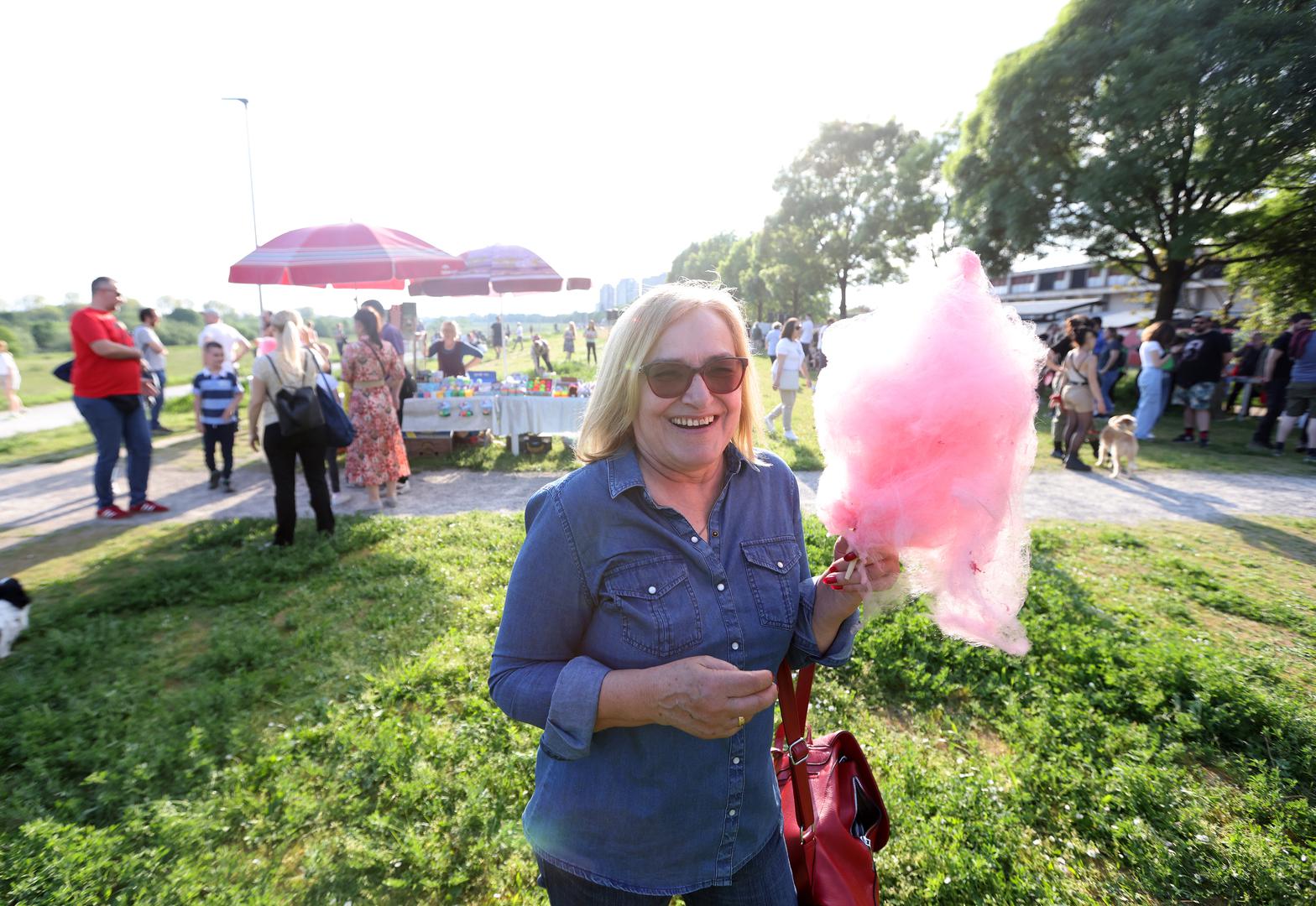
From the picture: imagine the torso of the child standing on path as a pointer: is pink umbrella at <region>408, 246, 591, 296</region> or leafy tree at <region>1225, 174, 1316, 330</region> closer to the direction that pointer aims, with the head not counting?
the leafy tree

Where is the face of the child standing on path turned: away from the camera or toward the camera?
toward the camera

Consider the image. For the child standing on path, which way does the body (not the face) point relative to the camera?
toward the camera

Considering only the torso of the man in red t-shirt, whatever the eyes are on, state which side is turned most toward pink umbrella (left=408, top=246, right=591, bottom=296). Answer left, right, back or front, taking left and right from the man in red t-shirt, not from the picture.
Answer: left

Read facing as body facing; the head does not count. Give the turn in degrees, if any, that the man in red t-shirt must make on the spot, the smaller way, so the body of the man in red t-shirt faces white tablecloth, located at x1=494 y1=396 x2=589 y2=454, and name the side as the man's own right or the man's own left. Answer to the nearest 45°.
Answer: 0° — they already face it
